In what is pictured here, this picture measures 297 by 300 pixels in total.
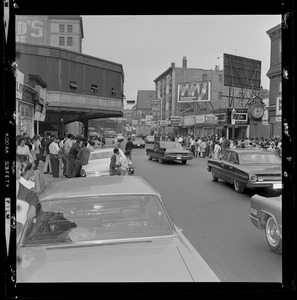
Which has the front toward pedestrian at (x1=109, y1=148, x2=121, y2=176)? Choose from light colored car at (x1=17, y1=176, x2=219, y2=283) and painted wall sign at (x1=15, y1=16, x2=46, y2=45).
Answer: the light colored car

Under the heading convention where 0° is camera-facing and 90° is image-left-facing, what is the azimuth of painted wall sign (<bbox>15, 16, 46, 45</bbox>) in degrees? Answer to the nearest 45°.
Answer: approximately 0°

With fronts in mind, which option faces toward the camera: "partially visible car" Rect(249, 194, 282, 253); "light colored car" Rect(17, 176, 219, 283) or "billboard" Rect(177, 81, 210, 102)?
the billboard

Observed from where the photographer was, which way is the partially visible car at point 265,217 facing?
facing away from the viewer and to the left of the viewer

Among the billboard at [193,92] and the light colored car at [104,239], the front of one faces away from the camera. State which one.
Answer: the light colored car

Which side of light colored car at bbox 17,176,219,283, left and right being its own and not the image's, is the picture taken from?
back
